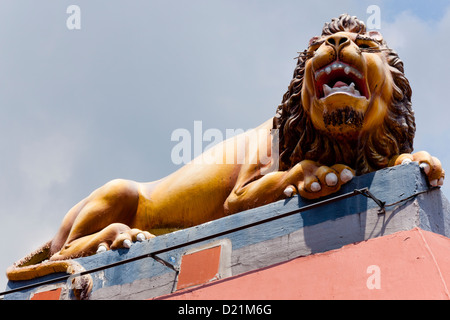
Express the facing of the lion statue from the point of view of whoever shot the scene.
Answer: facing the viewer and to the right of the viewer
